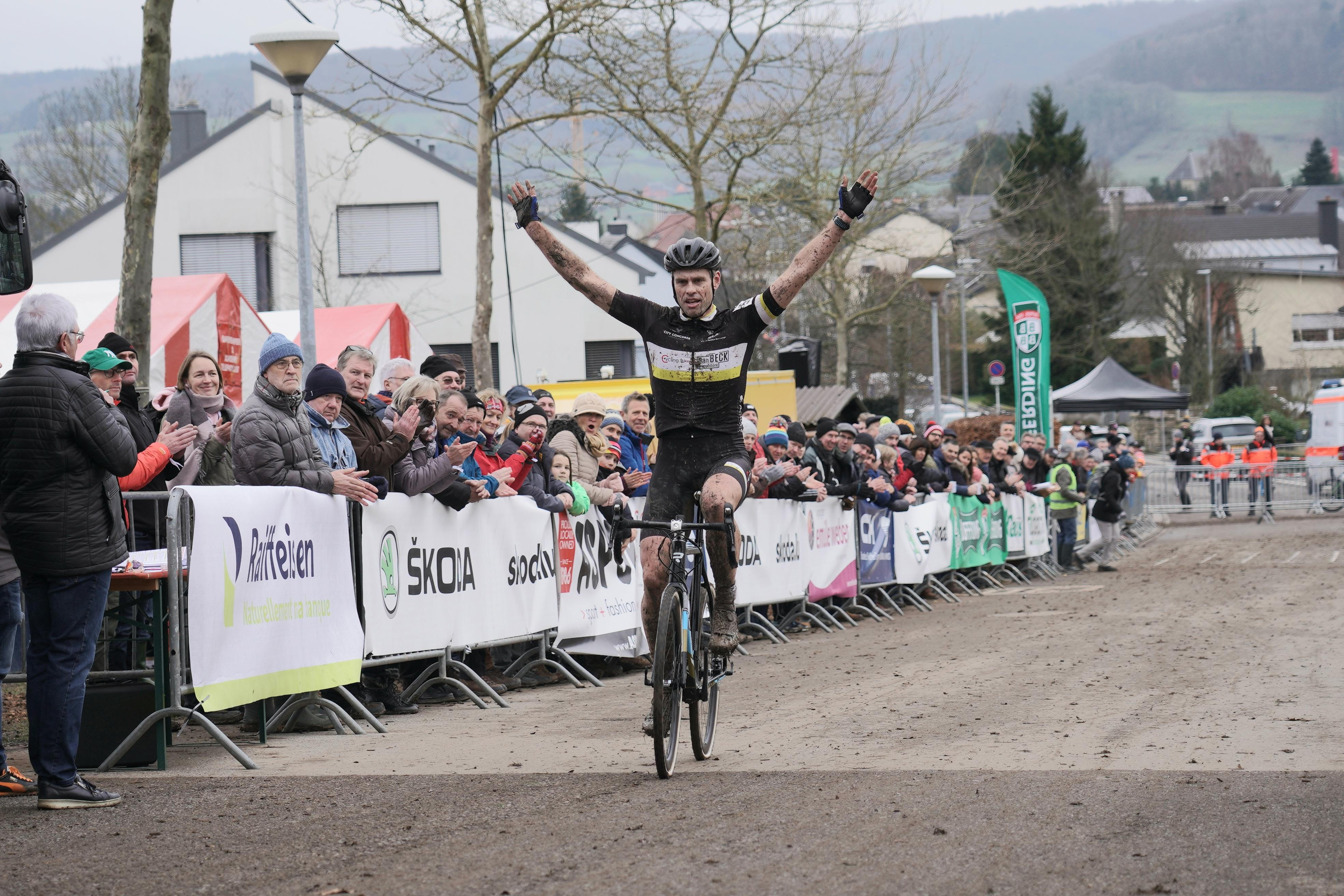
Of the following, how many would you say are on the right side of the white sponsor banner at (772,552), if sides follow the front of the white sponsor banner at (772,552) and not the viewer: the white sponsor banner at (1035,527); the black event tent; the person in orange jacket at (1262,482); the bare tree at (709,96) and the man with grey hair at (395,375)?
1

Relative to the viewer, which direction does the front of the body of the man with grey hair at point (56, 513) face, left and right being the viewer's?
facing away from the viewer and to the right of the viewer

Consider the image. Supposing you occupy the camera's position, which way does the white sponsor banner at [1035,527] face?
facing the viewer and to the right of the viewer

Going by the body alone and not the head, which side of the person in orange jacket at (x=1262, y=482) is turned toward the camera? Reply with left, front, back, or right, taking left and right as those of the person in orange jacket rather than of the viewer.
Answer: front

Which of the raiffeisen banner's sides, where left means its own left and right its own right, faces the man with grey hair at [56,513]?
right

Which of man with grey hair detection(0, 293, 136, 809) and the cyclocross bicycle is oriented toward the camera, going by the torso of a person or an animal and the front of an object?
the cyclocross bicycle

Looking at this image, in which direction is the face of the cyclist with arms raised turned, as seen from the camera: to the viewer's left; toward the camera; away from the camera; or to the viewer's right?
toward the camera

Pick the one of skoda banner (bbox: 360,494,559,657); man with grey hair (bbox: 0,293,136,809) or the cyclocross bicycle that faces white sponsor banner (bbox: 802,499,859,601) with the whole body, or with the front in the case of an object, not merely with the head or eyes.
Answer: the man with grey hair

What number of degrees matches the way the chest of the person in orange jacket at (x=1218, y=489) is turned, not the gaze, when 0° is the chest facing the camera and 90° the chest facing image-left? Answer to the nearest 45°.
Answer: approximately 0°

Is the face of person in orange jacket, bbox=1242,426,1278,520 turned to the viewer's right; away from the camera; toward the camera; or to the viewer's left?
toward the camera

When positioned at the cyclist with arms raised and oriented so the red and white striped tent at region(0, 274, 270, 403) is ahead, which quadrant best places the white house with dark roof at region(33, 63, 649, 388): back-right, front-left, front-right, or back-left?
front-right

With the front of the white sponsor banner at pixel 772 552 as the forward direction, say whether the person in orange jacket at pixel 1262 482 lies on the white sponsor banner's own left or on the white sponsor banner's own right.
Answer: on the white sponsor banner's own left

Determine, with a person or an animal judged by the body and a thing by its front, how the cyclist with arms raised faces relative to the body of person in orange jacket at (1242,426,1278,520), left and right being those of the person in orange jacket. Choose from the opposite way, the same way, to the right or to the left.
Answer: the same way

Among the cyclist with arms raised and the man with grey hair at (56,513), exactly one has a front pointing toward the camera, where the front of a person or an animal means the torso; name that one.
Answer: the cyclist with arms raised

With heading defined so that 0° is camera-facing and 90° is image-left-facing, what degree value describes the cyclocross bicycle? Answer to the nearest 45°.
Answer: approximately 0°

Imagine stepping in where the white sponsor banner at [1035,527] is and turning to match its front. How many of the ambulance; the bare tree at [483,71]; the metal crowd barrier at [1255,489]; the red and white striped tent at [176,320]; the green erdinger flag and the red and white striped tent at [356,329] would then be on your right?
3

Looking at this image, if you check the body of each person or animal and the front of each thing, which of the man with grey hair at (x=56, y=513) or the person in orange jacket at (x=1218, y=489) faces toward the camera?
the person in orange jacket

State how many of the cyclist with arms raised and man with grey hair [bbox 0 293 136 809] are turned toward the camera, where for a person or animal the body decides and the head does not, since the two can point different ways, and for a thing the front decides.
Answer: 1

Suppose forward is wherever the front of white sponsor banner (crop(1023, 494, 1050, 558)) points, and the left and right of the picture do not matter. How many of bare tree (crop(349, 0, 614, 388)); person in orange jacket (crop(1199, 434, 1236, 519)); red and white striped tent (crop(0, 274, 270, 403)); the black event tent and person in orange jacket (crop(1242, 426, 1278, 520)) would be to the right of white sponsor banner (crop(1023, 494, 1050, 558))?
2
